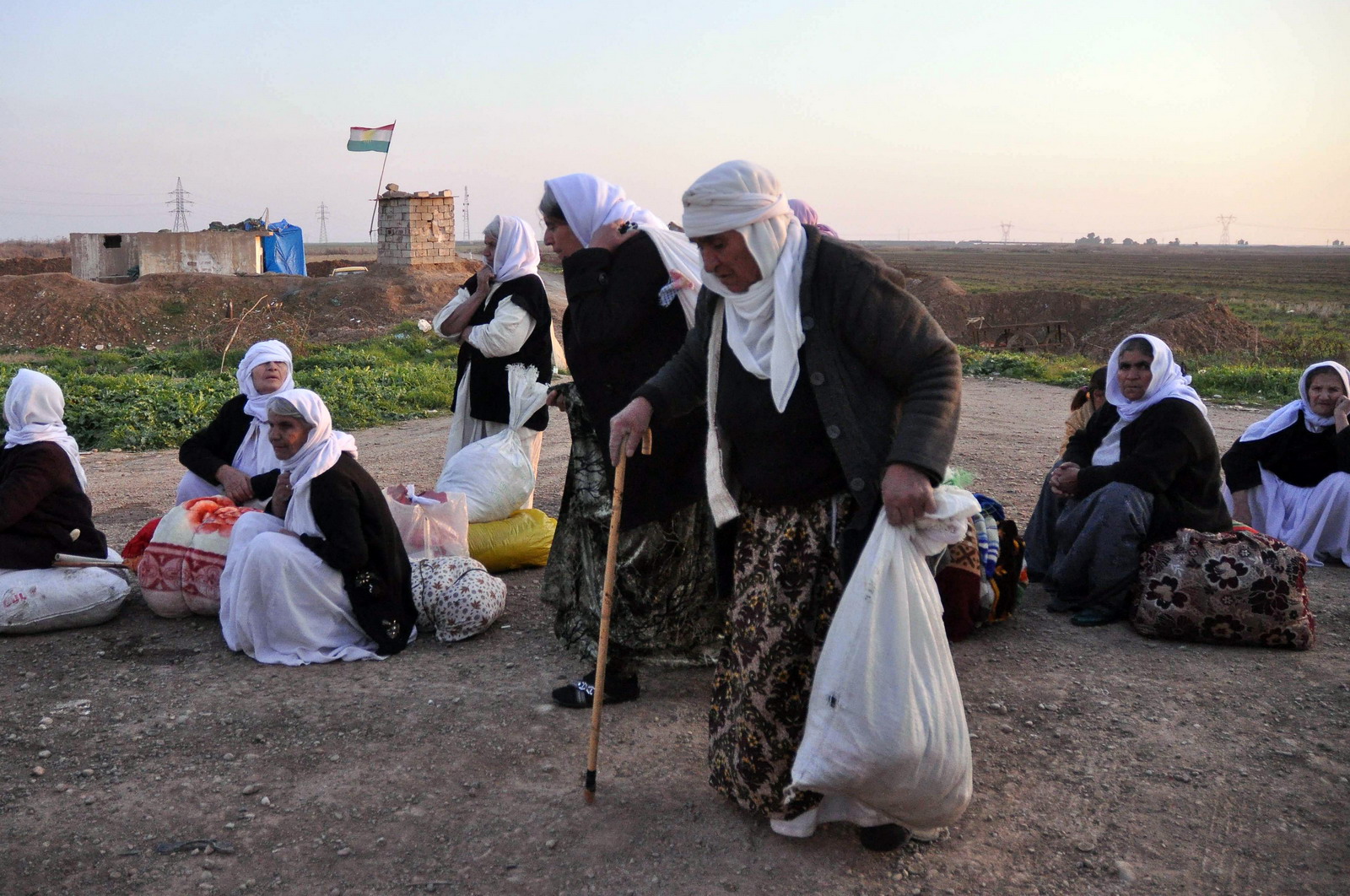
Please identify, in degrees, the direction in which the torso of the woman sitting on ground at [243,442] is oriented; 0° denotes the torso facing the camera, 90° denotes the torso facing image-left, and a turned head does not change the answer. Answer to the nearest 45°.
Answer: approximately 315°

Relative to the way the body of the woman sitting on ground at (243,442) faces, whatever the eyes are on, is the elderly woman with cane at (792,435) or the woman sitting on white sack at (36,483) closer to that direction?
the elderly woman with cane

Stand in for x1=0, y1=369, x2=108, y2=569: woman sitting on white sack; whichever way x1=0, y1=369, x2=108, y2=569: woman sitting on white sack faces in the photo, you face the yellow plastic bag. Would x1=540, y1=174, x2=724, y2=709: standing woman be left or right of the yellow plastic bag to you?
right

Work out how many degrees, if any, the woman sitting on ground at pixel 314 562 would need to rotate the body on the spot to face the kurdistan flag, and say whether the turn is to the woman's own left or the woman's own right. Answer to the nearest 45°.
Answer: approximately 135° to the woman's own right

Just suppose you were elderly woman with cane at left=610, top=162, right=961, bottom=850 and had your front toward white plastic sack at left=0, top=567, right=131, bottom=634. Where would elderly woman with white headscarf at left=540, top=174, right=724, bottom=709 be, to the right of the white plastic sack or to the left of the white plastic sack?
right

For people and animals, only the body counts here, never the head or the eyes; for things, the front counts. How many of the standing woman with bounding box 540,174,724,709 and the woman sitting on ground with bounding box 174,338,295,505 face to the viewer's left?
1

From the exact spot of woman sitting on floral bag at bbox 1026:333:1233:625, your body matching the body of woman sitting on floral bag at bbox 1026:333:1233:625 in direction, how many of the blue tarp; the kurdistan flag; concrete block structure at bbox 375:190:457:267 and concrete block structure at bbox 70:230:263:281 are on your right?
4

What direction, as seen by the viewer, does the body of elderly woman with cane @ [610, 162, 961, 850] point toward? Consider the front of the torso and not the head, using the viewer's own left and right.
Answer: facing the viewer and to the left of the viewer

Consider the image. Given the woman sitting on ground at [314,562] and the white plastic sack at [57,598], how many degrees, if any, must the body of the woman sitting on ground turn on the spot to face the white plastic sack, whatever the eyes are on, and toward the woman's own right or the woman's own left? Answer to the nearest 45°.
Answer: approximately 90° to the woman's own right

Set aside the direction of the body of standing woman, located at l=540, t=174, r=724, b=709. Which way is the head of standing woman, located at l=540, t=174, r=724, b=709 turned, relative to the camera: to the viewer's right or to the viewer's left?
to the viewer's left

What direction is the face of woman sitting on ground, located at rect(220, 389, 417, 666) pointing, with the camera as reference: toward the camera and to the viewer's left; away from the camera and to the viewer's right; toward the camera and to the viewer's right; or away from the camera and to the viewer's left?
toward the camera and to the viewer's left

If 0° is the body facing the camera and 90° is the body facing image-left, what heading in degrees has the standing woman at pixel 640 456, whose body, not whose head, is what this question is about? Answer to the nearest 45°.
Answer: approximately 90°

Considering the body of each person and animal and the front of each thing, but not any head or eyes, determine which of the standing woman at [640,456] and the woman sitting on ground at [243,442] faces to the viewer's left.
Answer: the standing woman
